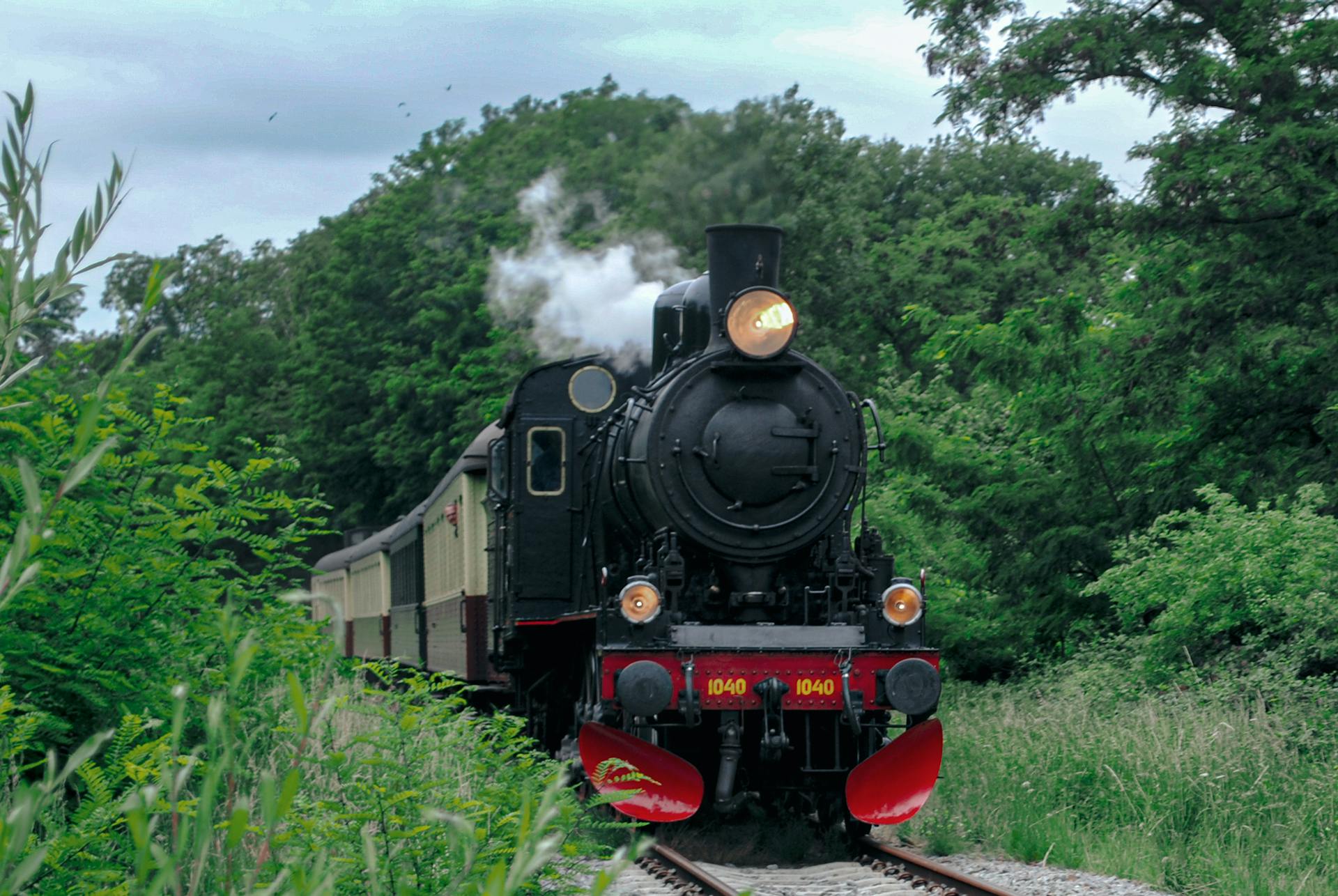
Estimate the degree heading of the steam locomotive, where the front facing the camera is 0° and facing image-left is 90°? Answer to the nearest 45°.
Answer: approximately 315°

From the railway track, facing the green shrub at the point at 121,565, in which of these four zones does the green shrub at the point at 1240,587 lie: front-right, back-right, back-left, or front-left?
back-right

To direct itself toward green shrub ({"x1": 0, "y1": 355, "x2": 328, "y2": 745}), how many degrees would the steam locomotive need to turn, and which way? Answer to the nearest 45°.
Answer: approximately 90° to its right

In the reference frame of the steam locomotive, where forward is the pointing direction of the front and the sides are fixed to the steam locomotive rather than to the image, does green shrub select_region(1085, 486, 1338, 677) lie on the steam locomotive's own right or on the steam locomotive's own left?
on the steam locomotive's own left
